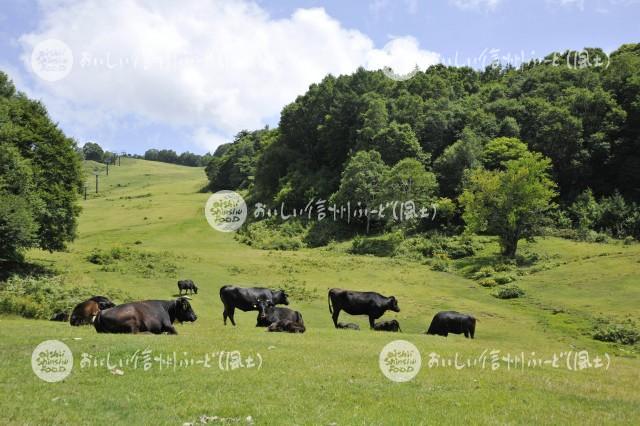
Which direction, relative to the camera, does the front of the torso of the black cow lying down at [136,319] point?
to the viewer's right

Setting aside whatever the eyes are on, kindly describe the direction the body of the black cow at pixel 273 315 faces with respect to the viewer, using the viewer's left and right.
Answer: facing the viewer and to the left of the viewer

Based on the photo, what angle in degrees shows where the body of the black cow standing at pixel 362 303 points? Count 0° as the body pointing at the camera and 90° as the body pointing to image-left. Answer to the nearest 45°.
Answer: approximately 270°

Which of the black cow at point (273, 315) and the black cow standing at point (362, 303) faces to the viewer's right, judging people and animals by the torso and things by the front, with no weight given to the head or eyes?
the black cow standing

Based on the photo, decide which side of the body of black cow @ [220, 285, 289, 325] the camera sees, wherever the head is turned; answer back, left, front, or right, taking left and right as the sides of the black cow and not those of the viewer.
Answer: right

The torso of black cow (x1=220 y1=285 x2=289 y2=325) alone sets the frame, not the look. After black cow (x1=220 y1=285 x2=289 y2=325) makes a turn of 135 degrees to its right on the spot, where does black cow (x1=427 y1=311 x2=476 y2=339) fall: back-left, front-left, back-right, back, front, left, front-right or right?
back-left

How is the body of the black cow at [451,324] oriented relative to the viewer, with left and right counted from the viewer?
facing to the left of the viewer

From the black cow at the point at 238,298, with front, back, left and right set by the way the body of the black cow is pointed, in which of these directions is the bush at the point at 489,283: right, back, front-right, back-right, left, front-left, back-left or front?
front-left

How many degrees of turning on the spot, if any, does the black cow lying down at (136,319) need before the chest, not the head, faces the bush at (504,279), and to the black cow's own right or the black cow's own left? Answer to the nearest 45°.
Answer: approximately 45° to the black cow's own left

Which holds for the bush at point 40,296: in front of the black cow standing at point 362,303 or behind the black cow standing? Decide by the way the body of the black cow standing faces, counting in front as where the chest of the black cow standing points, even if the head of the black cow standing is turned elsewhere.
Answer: behind

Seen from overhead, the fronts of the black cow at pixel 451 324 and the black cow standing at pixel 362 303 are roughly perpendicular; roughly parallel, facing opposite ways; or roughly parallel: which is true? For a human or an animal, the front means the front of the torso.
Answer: roughly parallel, facing opposite ways
